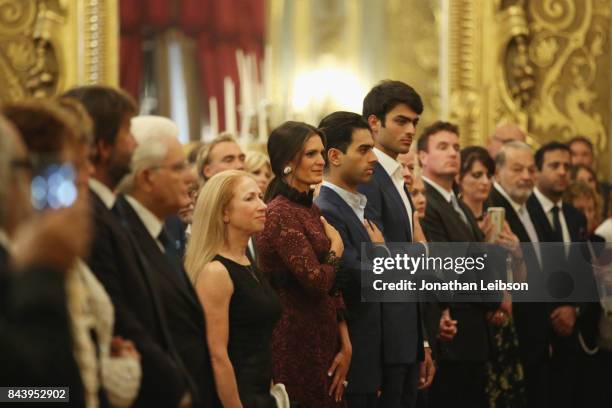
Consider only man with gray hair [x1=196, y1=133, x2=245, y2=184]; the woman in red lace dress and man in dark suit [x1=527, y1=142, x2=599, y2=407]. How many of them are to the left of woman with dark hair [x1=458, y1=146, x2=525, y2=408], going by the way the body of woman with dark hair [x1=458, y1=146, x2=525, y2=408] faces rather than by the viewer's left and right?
1

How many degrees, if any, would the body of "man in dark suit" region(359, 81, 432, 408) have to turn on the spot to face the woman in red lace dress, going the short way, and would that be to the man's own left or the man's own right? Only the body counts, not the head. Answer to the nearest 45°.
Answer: approximately 90° to the man's own right

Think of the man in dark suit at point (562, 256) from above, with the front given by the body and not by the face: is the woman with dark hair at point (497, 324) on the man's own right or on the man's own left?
on the man's own right
